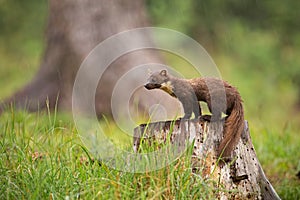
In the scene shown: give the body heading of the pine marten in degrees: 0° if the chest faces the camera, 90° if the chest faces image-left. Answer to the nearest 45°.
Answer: approximately 90°

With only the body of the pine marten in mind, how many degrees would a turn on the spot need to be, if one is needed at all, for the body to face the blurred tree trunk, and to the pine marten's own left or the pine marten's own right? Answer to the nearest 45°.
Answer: approximately 45° to the pine marten's own right
